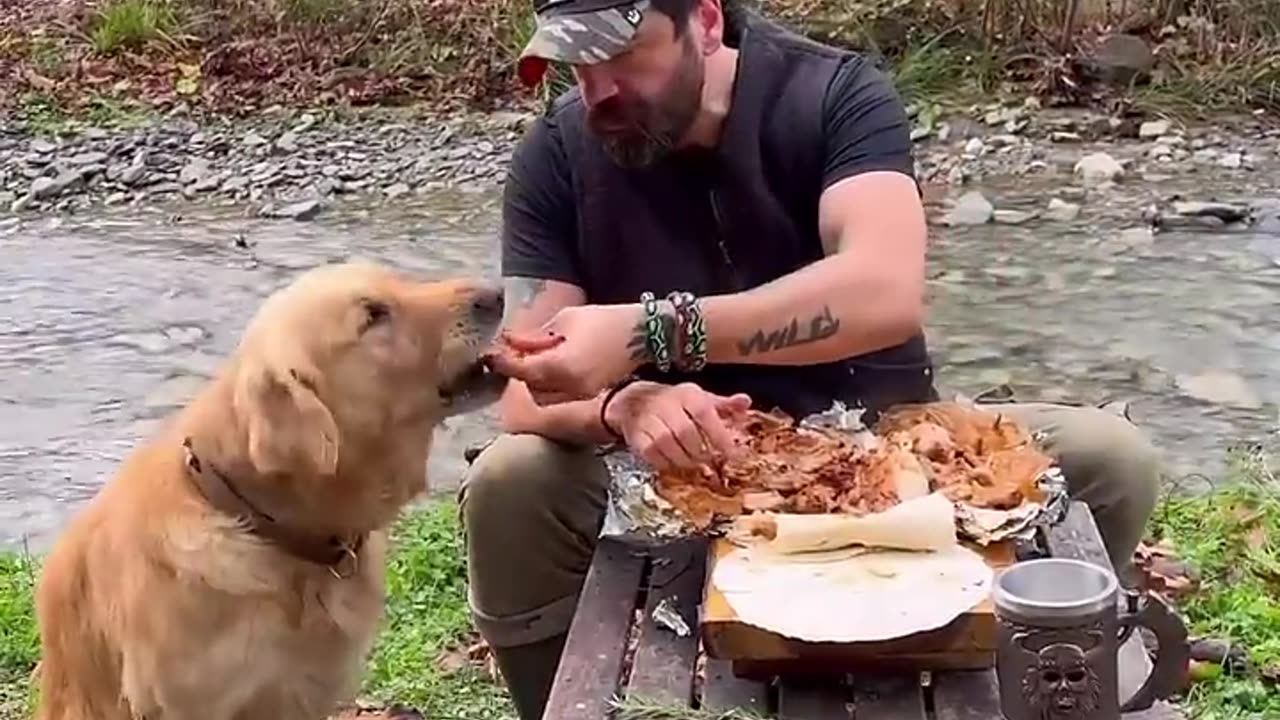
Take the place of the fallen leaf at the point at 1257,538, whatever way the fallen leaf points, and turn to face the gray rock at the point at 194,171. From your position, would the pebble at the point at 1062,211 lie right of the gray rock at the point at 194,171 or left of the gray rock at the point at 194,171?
right

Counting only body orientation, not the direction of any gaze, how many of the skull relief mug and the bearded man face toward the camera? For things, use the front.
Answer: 2

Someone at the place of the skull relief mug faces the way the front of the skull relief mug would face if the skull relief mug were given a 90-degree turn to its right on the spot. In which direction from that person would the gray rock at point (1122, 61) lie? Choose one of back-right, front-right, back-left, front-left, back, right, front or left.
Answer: right

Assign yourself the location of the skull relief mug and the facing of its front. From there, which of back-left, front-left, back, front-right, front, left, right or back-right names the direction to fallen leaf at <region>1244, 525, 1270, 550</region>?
back

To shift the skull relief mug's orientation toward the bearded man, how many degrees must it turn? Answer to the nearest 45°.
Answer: approximately 135° to its right

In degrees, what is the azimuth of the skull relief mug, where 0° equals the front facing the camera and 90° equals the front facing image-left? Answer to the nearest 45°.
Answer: approximately 0°

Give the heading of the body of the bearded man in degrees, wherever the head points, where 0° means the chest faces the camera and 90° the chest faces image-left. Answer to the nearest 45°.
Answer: approximately 0°

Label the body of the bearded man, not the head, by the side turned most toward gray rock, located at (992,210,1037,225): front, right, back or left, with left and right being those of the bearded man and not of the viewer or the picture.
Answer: back

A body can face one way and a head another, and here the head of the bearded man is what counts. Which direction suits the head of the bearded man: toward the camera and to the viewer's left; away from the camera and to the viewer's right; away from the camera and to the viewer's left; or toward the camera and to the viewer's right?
toward the camera and to the viewer's left

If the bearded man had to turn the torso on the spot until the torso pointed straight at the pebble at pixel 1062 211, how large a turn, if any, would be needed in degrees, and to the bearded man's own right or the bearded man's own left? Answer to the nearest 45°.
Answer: approximately 180°

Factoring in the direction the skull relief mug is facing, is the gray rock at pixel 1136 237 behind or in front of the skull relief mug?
behind

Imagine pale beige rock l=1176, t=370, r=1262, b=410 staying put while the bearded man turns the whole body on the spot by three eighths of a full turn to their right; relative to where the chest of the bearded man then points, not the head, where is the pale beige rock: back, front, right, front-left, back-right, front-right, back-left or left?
right

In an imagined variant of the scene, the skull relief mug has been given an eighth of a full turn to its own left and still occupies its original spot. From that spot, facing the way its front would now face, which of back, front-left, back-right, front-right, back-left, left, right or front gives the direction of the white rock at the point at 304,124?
back

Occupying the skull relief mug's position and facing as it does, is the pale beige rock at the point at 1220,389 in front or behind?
behind

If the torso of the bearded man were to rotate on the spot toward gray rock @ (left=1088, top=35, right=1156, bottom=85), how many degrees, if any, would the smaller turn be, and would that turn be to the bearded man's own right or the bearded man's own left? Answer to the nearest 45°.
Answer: approximately 180°
